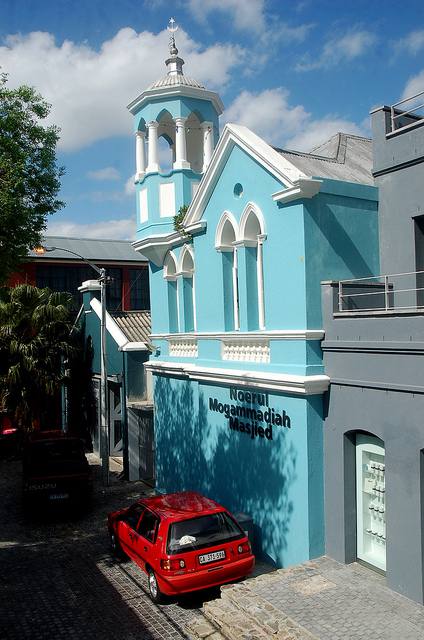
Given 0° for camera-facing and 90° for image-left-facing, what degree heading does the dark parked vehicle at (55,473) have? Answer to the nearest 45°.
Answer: approximately 180°

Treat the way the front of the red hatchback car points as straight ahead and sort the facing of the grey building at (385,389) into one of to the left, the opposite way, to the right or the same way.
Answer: to the left

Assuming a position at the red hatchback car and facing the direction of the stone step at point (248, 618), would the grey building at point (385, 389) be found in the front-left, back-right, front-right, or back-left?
front-left

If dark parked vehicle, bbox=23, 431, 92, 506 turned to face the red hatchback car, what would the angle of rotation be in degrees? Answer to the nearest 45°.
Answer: approximately 180°

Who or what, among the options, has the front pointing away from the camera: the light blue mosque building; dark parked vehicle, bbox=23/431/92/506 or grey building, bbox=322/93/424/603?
the dark parked vehicle

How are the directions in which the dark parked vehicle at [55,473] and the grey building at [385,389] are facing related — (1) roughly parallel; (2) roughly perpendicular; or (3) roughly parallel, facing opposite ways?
roughly perpendicular

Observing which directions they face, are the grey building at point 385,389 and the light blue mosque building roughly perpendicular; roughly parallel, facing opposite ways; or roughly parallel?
roughly parallel

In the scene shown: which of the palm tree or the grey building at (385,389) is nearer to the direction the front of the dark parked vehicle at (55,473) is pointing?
the palm tree

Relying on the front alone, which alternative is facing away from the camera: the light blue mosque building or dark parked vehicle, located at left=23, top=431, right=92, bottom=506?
the dark parked vehicle

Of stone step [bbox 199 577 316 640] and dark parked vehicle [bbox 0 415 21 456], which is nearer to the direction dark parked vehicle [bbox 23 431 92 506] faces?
the dark parked vehicle

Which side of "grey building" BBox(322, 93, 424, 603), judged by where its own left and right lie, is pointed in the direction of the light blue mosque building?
right

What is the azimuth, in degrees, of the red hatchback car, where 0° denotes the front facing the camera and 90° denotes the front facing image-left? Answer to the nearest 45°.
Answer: approximately 135°

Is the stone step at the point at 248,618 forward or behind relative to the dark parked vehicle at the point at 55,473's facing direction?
behind
